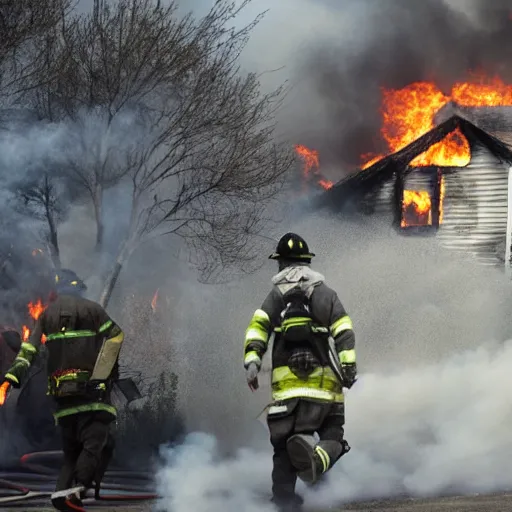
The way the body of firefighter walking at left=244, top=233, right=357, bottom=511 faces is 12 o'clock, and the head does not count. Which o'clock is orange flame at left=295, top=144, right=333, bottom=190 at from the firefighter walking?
The orange flame is roughly at 12 o'clock from the firefighter walking.

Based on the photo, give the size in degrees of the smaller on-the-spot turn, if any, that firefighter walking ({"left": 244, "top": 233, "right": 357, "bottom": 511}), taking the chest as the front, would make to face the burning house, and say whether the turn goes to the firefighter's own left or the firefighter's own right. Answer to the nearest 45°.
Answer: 0° — they already face it

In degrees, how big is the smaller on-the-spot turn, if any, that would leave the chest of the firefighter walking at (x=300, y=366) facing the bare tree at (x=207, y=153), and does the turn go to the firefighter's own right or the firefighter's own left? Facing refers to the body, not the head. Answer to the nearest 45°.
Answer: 0° — they already face it

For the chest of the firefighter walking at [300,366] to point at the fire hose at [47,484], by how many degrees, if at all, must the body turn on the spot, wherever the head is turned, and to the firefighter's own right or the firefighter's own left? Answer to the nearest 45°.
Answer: approximately 45° to the firefighter's own left

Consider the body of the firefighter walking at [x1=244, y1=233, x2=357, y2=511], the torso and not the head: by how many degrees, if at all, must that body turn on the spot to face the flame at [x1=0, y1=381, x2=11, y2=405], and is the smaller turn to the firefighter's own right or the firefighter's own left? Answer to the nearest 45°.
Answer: approximately 90° to the firefighter's own left

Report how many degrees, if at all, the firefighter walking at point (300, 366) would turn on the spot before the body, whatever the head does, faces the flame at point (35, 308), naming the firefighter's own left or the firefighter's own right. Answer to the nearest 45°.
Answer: approximately 45° to the firefighter's own left

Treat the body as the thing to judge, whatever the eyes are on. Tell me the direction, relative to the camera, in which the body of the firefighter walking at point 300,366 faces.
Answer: away from the camera
